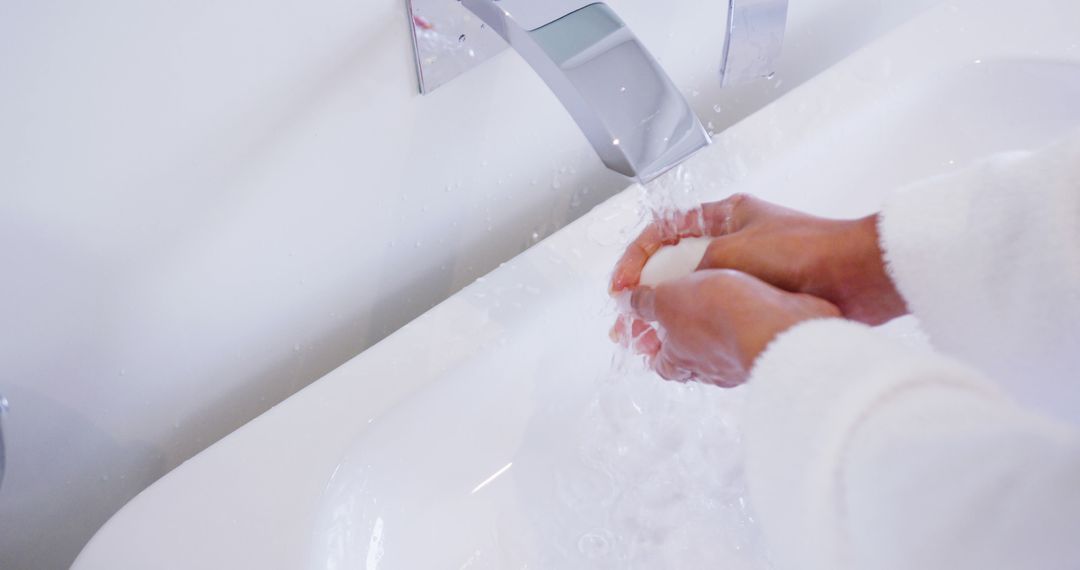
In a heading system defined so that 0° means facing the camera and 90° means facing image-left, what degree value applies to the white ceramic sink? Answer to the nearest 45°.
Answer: approximately 315°
